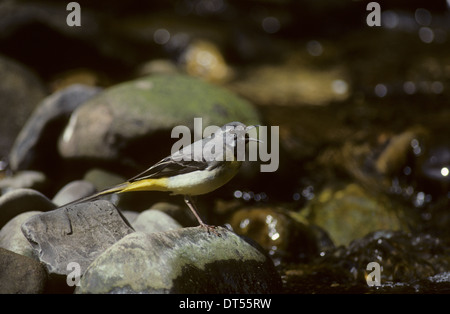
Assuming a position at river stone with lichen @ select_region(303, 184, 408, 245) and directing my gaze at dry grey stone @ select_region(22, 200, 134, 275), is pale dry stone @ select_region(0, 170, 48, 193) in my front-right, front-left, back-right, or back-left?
front-right

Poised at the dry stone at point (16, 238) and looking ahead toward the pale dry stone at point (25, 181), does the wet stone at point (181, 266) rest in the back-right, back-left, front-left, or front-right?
back-right

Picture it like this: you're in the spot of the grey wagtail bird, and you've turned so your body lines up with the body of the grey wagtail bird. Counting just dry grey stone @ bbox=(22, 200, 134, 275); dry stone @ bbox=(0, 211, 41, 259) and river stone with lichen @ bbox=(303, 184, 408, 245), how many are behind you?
2

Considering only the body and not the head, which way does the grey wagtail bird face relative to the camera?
to the viewer's right

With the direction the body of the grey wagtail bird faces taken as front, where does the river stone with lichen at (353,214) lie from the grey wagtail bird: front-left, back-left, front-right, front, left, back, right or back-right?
front-left

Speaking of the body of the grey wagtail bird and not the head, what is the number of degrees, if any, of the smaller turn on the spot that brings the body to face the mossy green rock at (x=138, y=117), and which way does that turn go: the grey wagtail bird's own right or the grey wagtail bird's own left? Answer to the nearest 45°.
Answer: approximately 90° to the grey wagtail bird's own left

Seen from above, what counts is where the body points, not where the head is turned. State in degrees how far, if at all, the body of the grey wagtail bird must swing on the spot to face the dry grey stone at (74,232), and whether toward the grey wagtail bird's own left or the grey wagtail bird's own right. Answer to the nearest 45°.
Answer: approximately 180°

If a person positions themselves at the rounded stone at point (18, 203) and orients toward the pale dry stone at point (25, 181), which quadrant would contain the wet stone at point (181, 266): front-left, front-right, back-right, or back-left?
back-right

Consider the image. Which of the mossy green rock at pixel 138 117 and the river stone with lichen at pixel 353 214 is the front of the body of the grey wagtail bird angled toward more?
the river stone with lichen

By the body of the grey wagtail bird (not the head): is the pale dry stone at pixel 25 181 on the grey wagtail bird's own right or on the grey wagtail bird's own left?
on the grey wagtail bird's own left

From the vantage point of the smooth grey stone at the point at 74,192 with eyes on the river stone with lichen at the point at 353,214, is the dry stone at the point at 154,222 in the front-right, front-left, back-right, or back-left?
front-right

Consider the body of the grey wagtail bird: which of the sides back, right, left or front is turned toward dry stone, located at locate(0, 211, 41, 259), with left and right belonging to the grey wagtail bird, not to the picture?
back

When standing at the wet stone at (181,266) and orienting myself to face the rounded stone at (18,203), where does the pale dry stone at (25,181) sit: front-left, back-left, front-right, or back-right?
front-right
